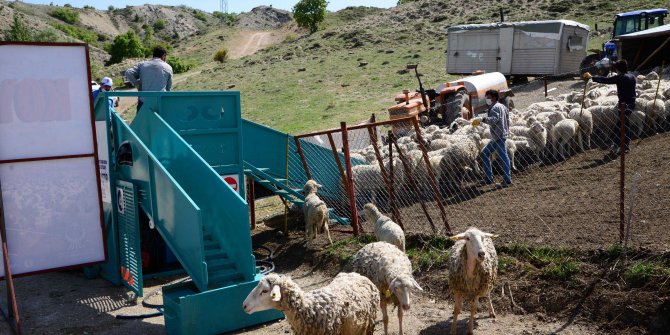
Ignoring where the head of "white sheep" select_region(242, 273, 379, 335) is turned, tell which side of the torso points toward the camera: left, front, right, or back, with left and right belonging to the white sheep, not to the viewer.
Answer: left

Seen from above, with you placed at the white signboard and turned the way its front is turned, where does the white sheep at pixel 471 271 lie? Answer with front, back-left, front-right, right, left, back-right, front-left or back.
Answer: front-left

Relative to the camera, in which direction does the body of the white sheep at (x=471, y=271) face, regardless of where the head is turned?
toward the camera

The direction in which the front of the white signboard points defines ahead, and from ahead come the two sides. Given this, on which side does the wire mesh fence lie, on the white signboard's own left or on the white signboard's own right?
on the white signboard's own left

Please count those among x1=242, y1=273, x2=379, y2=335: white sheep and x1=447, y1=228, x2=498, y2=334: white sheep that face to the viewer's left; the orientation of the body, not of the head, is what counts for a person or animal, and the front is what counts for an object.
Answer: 1

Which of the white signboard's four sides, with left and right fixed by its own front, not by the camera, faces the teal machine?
left

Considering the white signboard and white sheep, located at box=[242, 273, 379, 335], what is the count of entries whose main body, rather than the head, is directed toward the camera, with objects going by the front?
1

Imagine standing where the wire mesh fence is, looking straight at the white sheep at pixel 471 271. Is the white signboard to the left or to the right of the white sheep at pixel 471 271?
right

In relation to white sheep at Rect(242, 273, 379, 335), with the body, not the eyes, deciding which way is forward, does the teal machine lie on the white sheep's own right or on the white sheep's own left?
on the white sheep's own right

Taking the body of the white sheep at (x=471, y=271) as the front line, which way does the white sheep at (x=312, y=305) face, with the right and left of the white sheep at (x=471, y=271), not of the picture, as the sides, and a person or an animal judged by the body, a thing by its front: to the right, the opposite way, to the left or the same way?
to the right

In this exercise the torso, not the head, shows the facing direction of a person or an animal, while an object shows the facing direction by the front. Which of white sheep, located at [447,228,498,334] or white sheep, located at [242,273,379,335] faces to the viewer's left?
white sheep, located at [242,273,379,335]
